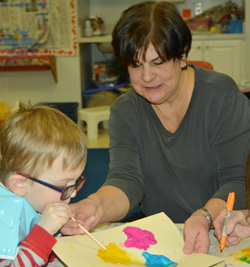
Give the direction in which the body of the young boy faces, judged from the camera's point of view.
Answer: to the viewer's right

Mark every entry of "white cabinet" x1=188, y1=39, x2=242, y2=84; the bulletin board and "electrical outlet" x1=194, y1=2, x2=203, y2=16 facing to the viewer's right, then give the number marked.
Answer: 0

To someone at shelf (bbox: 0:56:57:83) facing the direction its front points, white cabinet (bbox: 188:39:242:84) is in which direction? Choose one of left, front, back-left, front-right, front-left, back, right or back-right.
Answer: left

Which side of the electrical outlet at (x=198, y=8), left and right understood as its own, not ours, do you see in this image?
front

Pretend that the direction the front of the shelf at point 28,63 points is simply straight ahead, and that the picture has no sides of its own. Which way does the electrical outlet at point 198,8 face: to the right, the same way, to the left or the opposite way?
the same way

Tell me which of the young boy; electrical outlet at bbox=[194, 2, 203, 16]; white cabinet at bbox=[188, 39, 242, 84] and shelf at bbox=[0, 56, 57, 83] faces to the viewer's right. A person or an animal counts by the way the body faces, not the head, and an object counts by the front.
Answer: the young boy

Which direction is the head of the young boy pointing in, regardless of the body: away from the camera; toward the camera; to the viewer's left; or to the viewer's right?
to the viewer's right

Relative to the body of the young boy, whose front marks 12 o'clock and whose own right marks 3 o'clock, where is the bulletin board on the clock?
The bulletin board is roughly at 9 o'clock from the young boy.

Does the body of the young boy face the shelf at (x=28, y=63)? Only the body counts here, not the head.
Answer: no

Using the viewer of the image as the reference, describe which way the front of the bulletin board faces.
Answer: facing the viewer

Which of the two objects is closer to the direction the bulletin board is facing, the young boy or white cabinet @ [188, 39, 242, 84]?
the young boy

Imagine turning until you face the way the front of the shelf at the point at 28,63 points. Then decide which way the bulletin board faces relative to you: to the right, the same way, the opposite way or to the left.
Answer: the same way

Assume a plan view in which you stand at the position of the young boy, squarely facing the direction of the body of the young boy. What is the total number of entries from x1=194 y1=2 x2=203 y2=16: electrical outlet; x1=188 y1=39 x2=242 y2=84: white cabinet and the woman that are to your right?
0

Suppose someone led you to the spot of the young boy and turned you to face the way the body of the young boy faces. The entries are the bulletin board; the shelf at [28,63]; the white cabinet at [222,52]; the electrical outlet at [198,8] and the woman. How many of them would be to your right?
0

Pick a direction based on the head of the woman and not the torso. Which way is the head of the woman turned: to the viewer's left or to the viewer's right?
to the viewer's left

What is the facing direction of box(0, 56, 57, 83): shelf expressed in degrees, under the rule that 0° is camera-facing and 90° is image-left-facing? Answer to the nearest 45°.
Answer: approximately 0°

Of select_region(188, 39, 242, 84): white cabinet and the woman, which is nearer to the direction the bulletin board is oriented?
the woman

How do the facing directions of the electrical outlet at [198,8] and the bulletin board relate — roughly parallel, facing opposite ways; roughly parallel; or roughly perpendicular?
roughly parallel

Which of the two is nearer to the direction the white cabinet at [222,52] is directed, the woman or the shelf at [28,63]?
the woman

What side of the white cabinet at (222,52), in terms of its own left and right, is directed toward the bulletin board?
right

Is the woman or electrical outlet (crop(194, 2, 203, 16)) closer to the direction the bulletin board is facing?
the woman

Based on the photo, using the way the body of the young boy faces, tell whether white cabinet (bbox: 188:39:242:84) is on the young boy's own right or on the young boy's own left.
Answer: on the young boy's own left

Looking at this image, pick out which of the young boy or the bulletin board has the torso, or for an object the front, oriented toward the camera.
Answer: the bulletin board

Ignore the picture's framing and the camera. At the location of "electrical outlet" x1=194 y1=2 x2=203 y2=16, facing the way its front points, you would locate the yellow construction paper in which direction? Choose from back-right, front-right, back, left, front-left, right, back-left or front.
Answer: front

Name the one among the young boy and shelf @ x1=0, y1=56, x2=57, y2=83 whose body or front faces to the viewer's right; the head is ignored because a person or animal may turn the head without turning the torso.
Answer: the young boy

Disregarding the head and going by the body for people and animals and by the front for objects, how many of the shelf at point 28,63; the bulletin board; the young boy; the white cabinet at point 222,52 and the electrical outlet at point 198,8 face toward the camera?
4
